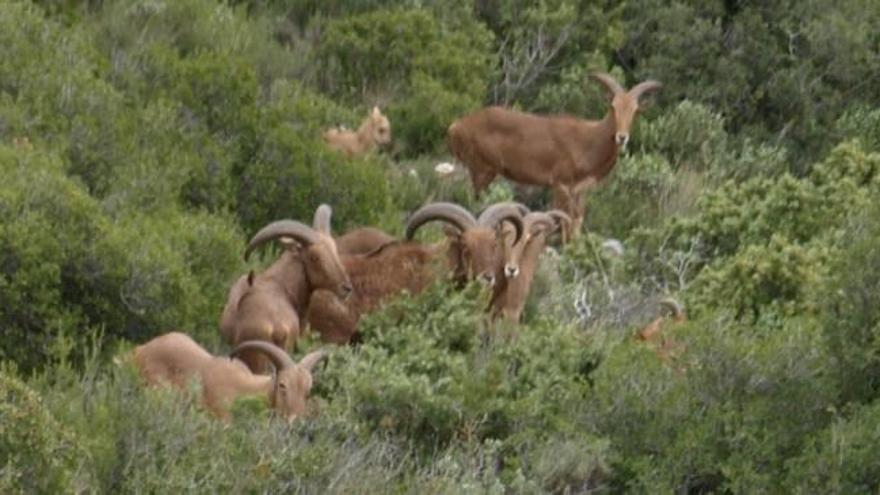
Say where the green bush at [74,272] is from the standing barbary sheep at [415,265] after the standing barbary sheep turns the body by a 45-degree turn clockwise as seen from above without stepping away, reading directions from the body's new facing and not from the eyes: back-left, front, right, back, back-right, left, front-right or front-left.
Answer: back-right

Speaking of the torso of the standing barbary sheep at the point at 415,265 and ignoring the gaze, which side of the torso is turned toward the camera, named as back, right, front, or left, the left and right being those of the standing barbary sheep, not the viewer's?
right

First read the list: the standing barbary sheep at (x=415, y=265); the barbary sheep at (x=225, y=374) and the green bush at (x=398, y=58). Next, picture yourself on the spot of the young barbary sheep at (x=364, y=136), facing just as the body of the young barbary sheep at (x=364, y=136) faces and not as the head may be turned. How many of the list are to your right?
2

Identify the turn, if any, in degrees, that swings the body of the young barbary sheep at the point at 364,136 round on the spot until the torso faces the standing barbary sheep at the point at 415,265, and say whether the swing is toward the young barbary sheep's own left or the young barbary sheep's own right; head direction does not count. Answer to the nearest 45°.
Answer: approximately 90° to the young barbary sheep's own right

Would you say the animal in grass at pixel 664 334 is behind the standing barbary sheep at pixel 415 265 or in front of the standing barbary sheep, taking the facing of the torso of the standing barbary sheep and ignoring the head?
in front

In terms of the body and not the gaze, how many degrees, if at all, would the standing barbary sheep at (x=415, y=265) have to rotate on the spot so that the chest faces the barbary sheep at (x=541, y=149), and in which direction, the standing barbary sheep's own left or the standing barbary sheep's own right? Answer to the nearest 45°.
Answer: approximately 90° to the standing barbary sheep's own left

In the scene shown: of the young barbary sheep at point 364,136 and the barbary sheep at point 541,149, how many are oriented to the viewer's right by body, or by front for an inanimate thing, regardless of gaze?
2

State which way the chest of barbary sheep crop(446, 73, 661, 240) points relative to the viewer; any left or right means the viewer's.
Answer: facing to the right of the viewer

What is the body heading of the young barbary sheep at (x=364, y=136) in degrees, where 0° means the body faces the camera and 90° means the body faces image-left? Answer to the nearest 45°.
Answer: approximately 270°

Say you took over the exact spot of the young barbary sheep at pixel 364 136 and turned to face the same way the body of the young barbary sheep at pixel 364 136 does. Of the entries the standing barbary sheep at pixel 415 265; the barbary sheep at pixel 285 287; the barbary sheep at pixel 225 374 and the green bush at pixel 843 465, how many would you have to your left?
0
